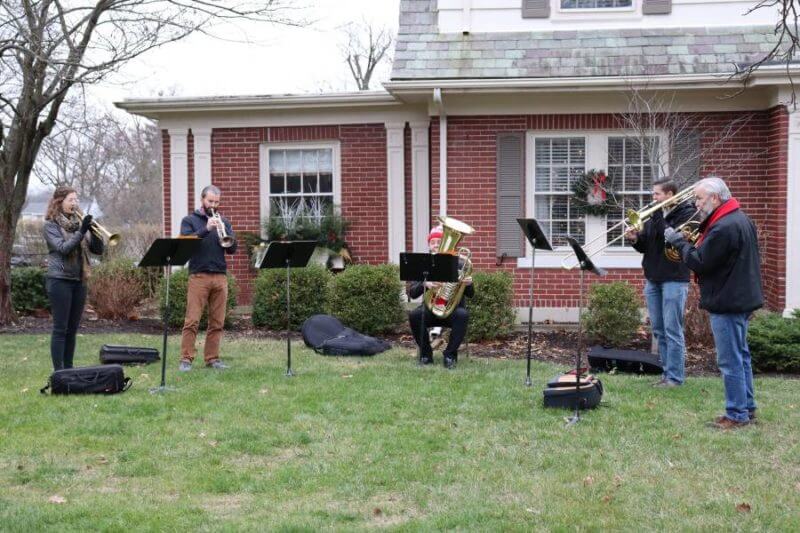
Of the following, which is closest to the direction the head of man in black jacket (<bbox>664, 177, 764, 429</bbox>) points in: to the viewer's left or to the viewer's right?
to the viewer's left

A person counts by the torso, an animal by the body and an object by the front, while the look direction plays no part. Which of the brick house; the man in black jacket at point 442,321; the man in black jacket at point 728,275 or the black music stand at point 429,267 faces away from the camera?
the black music stand

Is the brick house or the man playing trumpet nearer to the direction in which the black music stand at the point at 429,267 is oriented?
the brick house

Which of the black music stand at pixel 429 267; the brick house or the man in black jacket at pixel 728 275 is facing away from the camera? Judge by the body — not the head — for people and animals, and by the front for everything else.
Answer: the black music stand

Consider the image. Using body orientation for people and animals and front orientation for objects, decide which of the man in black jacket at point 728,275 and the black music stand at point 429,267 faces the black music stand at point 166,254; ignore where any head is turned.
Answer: the man in black jacket

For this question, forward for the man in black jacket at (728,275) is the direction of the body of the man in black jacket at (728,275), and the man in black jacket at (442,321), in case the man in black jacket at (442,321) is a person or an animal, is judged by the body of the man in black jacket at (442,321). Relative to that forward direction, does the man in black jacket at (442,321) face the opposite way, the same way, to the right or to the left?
to the left

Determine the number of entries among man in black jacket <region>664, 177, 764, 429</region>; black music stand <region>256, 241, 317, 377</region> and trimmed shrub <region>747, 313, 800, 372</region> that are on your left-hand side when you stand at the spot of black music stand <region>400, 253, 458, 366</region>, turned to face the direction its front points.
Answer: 1

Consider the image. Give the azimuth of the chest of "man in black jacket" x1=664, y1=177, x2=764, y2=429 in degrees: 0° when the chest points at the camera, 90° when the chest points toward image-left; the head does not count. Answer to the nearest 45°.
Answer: approximately 90°

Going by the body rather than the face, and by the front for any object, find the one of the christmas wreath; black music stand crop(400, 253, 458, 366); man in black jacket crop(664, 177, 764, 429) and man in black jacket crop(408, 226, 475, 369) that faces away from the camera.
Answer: the black music stand

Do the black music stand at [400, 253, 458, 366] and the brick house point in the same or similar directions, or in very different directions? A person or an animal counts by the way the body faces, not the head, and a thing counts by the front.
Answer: very different directions

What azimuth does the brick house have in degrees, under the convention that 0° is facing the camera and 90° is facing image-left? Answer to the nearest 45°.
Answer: approximately 0°

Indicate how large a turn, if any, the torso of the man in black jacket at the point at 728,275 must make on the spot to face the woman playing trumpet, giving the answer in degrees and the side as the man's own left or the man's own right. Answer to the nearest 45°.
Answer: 0° — they already face them

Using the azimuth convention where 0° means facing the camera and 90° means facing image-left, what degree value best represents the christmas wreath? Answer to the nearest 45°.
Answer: approximately 0°

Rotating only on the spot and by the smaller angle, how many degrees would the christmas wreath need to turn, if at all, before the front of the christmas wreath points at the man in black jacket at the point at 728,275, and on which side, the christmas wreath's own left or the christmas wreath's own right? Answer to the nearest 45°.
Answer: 0° — it already faces them

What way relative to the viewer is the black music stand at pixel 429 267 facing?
away from the camera

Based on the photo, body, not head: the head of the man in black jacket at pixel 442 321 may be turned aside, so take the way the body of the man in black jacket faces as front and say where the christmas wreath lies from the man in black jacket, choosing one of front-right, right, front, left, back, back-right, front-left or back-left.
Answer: back-left
